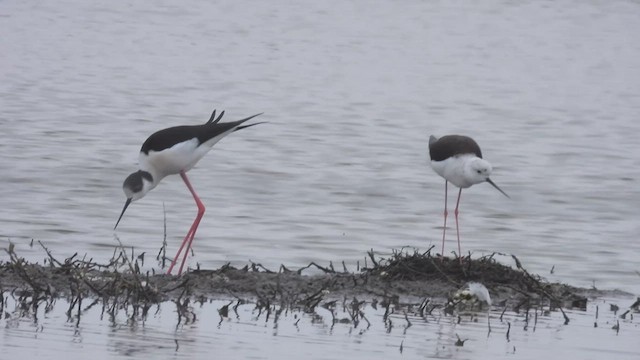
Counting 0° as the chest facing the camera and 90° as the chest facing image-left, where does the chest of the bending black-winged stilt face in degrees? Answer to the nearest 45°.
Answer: approximately 90°

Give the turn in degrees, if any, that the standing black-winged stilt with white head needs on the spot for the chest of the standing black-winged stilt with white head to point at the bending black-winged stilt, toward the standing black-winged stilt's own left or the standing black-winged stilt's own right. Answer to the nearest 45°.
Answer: approximately 135° to the standing black-winged stilt's own right

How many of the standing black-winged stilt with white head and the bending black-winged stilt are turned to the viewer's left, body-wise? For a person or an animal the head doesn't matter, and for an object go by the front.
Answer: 1

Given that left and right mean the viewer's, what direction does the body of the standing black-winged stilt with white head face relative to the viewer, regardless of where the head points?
facing the viewer and to the right of the viewer

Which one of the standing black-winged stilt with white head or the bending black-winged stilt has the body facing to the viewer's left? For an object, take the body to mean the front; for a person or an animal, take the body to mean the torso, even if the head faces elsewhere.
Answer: the bending black-winged stilt

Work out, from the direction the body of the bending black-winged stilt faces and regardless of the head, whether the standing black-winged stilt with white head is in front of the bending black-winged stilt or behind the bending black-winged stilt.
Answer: behind
